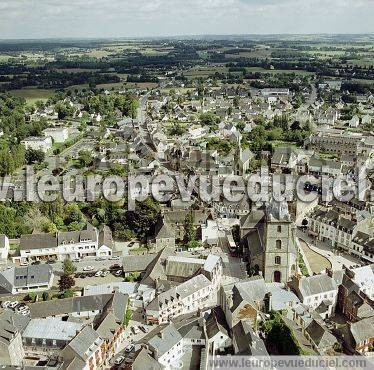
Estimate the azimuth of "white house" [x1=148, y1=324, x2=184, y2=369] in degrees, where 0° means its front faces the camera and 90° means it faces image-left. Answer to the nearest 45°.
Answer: approximately 315°

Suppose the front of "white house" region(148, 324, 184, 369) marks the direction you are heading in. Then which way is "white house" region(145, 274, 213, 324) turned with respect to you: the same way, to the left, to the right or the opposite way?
the same way

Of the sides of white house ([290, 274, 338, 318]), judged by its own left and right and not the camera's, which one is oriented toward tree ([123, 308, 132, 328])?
right

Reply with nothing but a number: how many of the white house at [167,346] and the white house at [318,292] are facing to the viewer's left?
0

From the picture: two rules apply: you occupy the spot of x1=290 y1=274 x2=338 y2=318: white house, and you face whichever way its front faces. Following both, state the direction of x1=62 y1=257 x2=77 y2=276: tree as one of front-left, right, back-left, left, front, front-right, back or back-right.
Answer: back-right

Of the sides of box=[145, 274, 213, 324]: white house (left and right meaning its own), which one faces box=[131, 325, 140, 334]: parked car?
right

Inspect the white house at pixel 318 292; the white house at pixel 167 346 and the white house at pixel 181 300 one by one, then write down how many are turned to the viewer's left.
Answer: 0

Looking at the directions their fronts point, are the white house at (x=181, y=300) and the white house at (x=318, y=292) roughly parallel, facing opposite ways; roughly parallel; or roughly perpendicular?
roughly parallel

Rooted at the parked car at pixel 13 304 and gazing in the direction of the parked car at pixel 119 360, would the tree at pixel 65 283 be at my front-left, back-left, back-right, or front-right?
front-left

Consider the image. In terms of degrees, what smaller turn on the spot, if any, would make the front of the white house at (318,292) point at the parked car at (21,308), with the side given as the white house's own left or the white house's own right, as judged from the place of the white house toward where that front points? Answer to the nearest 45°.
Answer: approximately 135° to the white house's own right

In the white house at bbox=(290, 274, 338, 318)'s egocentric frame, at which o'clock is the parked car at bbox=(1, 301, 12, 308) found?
The parked car is roughly at 4 o'clock from the white house.

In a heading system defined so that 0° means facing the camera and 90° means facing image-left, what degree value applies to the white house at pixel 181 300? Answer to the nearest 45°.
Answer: approximately 315°

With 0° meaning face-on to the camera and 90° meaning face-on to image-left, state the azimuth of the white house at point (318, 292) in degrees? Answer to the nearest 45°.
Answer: approximately 315°
